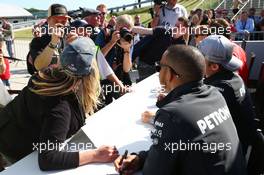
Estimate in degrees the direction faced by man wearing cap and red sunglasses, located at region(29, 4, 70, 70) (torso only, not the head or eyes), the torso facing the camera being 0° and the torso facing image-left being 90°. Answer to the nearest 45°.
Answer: approximately 315°

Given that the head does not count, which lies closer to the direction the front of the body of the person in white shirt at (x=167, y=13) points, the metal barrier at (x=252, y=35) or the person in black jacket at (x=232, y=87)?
the person in black jacket

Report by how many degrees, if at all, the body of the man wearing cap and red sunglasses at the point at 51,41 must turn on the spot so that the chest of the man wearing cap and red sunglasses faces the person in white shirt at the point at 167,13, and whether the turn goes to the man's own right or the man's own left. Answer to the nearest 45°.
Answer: approximately 90° to the man's own left

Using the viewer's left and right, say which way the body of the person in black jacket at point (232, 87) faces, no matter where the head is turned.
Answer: facing away from the viewer and to the left of the viewer

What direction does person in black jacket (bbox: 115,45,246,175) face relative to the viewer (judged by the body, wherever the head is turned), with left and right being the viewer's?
facing away from the viewer and to the left of the viewer

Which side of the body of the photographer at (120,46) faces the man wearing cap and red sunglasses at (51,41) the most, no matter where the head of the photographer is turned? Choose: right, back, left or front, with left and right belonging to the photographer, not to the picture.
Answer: right

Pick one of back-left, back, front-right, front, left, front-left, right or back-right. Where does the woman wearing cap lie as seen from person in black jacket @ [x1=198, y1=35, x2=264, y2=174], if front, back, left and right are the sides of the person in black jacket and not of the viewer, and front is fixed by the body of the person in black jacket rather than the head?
left

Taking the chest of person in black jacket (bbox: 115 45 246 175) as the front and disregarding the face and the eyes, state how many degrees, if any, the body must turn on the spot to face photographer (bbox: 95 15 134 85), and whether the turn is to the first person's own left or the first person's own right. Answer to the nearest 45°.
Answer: approximately 45° to the first person's own right

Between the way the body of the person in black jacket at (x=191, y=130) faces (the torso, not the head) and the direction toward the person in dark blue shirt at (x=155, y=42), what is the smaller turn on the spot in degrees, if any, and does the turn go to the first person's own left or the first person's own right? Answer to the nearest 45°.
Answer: approximately 45° to the first person's own right
